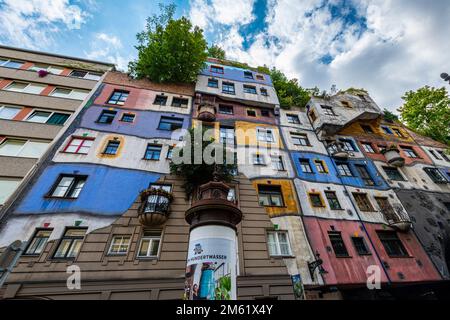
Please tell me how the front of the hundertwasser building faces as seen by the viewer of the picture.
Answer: facing the viewer

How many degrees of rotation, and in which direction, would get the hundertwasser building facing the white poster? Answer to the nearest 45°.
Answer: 0° — it already faces it
